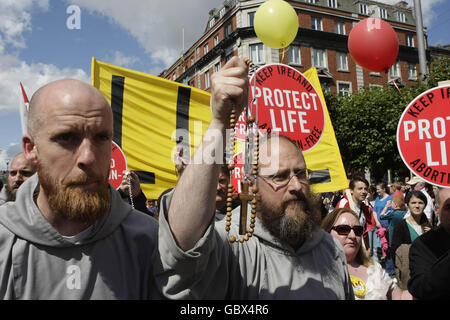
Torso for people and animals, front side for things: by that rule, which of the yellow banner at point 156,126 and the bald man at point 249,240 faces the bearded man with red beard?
the yellow banner

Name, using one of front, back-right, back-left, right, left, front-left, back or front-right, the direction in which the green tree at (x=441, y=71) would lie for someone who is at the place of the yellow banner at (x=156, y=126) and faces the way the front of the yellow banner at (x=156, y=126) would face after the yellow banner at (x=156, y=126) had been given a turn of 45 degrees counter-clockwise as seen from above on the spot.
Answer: left

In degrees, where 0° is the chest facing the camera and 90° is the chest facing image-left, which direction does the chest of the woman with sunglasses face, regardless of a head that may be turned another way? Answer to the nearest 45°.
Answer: approximately 0°

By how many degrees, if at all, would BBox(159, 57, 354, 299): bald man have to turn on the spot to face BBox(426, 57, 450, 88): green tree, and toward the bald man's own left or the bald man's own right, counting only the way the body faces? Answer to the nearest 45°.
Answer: approximately 90° to the bald man's own left

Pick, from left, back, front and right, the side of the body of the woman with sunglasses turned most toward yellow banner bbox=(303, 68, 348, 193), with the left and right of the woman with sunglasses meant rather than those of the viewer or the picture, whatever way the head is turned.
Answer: back

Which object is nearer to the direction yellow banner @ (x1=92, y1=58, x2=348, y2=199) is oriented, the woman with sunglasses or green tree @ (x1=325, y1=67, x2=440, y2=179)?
the woman with sunglasses

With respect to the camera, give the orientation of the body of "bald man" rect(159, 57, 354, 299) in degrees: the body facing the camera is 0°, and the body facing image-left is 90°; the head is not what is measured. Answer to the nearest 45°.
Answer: approximately 315°

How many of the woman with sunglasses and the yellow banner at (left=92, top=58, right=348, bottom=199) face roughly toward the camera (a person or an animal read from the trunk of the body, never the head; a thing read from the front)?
2

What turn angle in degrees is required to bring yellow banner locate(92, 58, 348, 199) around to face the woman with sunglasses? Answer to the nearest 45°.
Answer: approximately 45° to its left

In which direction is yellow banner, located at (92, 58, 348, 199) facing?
toward the camera

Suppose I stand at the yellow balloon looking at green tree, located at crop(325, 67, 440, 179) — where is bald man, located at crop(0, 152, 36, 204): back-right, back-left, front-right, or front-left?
back-left

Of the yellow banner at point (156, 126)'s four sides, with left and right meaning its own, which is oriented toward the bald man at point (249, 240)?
front
